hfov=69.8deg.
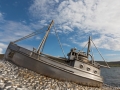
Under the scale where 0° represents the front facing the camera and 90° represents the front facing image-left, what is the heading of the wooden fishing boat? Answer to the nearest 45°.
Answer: approximately 90°
